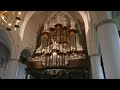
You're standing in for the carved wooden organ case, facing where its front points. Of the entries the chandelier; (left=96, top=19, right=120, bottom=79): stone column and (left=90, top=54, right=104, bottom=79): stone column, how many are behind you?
0

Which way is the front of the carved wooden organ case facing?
toward the camera

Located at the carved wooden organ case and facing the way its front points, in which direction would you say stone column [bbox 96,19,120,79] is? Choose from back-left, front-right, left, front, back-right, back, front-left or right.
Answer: front

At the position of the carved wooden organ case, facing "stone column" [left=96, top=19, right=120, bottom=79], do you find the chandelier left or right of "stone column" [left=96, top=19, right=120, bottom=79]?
right

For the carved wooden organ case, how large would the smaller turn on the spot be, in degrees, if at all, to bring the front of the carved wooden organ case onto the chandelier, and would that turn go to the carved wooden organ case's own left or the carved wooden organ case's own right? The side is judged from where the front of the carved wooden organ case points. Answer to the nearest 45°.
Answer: approximately 45° to the carved wooden organ case's own right

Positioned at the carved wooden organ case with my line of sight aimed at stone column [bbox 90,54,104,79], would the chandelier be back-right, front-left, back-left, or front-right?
front-right

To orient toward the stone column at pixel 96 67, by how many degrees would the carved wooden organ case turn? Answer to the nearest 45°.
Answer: approximately 45° to its left
